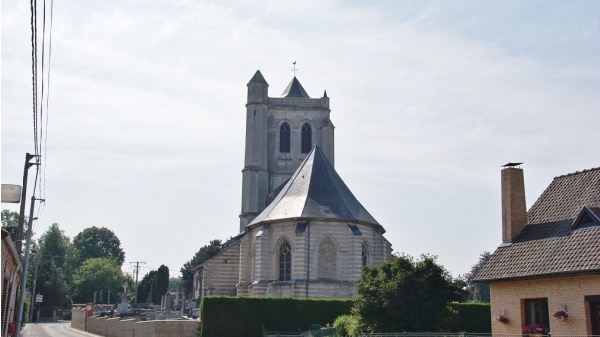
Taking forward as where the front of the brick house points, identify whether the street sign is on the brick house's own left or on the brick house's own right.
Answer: on the brick house's own right

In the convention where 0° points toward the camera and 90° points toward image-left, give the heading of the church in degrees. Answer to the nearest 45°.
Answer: approximately 180°

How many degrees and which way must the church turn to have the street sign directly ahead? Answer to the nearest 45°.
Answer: approximately 180°

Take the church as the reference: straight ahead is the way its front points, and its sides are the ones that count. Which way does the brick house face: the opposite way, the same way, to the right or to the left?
the opposite way

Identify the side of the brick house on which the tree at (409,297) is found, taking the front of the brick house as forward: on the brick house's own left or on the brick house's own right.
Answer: on the brick house's own right

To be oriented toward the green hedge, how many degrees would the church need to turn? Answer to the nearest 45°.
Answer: approximately 180°

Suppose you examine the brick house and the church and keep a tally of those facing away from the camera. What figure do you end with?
1

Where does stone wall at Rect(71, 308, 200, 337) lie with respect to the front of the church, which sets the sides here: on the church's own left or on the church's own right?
on the church's own left

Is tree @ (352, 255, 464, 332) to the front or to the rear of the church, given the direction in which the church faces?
to the rear

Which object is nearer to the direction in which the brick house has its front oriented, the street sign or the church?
the street sign

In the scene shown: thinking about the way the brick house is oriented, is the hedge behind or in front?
behind
